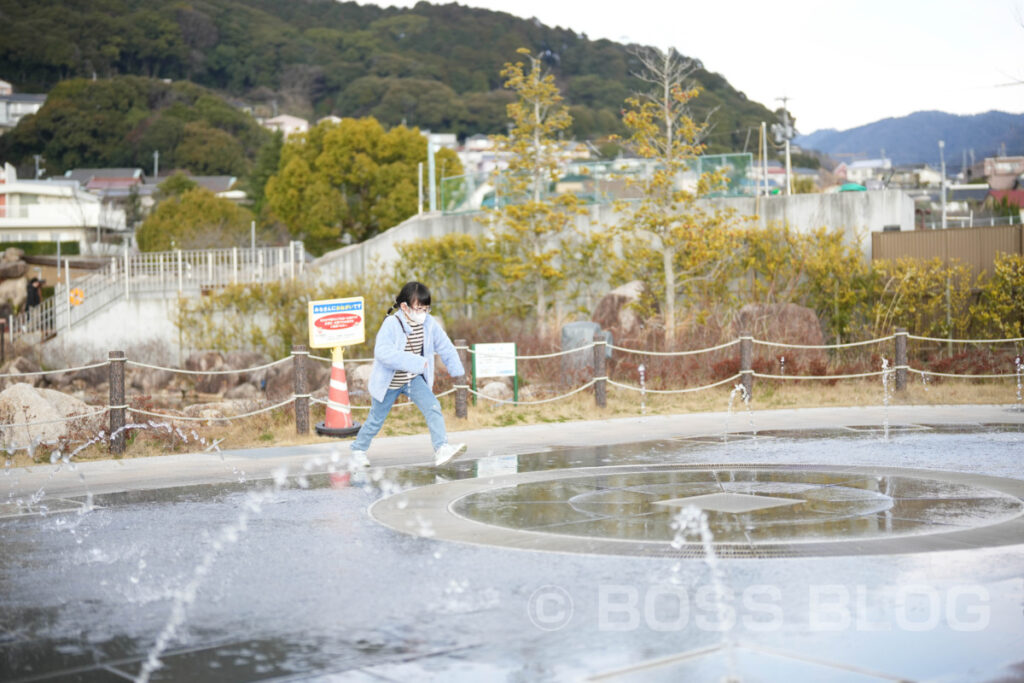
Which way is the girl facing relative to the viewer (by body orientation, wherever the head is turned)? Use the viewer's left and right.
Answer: facing the viewer and to the right of the viewer

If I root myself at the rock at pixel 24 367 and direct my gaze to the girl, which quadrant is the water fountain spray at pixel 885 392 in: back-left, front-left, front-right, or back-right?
front-left

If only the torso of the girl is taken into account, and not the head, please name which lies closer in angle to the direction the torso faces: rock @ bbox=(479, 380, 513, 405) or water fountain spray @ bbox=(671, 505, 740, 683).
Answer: the water fountain spray

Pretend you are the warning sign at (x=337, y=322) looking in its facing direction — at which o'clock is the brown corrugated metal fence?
The brown corrugated metal fence is roughly at 8 o'clock from the warning sign.

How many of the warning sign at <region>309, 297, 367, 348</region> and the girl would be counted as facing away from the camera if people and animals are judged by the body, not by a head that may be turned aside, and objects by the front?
0

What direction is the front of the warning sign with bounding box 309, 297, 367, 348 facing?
toward the camera

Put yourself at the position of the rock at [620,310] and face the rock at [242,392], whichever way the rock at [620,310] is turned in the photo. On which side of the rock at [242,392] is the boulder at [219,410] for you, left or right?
left
